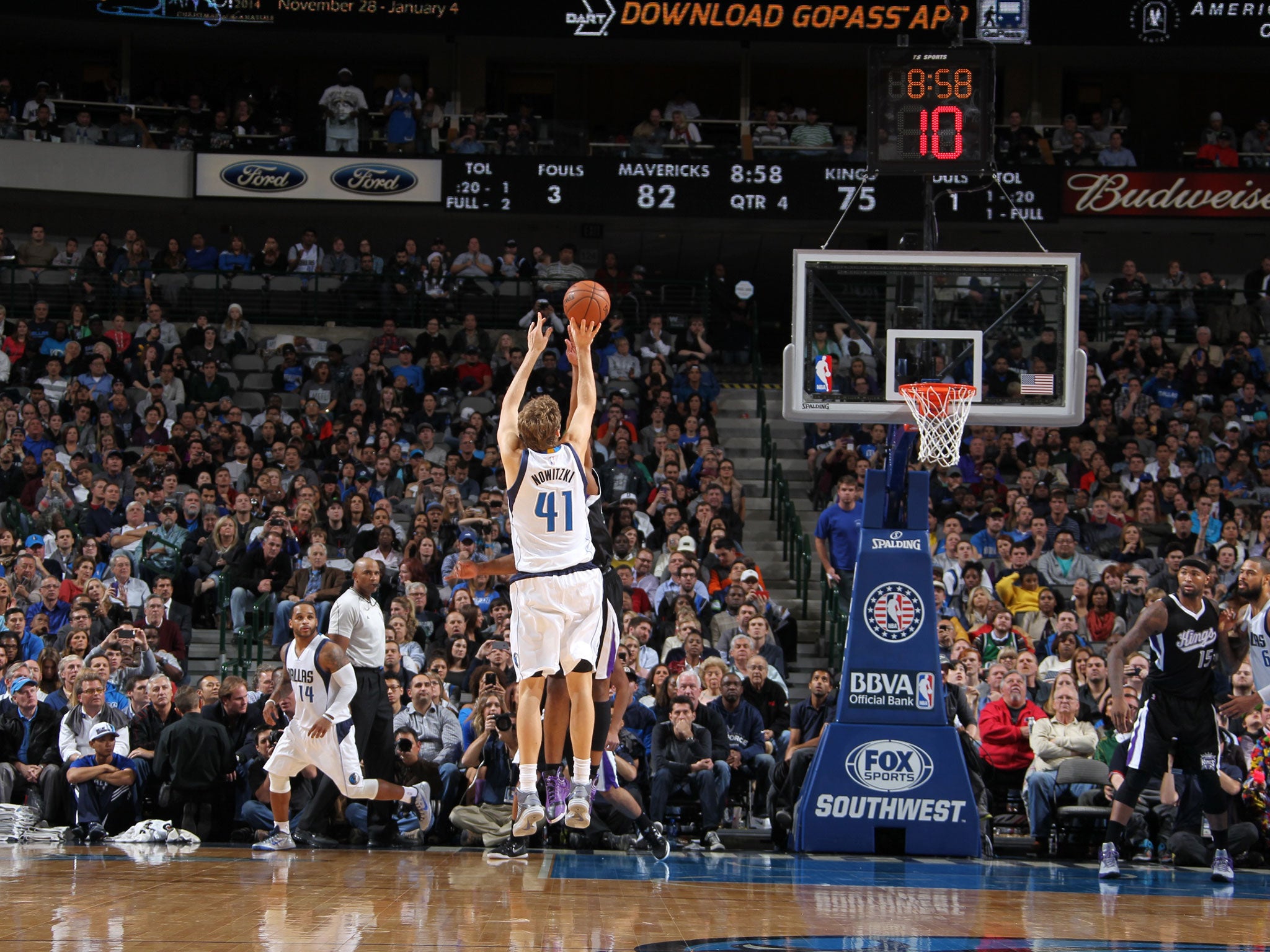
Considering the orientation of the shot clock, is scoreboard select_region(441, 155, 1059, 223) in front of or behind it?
behind

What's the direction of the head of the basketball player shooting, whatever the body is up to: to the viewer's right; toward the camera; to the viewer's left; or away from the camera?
away from the camera

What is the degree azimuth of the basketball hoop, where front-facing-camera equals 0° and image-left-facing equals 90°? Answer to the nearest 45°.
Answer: approximately 0°

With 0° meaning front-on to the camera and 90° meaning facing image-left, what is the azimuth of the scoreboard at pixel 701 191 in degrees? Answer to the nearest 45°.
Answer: approximately 0°
